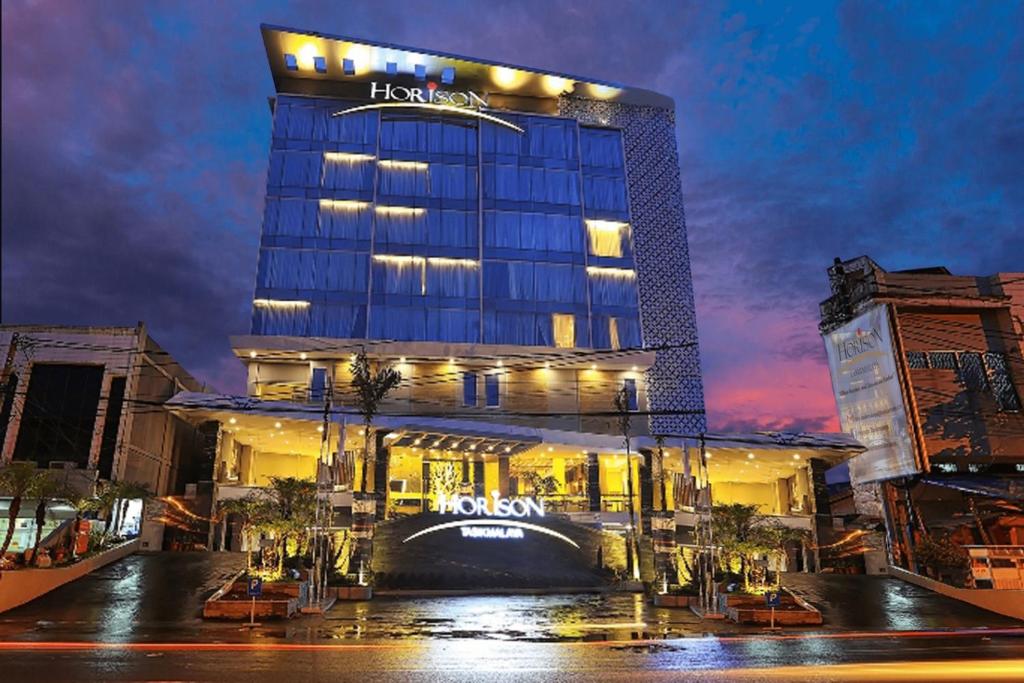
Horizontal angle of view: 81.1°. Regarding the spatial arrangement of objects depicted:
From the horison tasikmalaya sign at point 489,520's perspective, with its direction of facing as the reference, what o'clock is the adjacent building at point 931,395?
The adjacent building is roughly at 9 o'clock from the horison tasikmalaya sign.

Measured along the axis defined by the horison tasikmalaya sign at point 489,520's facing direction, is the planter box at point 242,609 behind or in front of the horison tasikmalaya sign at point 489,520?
in front

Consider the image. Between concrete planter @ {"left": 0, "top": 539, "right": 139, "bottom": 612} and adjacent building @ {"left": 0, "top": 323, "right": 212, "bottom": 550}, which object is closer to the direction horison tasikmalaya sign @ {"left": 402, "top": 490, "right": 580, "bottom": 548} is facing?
the concrete planter

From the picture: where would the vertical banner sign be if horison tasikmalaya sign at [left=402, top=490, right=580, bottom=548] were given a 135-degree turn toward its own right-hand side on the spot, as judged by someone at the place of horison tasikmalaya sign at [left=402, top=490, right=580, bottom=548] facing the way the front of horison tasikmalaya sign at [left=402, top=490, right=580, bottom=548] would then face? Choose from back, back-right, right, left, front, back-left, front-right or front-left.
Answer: back-right

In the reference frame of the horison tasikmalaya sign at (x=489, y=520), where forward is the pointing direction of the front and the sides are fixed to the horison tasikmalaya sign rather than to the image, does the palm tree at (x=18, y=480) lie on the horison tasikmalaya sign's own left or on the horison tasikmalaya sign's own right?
on the horison tasikmalaya sign's own right

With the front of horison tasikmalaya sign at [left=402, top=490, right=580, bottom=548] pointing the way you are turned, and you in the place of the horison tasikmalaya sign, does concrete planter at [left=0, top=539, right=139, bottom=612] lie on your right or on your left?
on your right

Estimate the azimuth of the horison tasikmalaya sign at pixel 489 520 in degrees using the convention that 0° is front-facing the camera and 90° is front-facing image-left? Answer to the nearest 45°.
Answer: approximately 0°

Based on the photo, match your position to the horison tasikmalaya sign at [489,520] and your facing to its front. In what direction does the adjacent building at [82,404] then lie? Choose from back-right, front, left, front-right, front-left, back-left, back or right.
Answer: right

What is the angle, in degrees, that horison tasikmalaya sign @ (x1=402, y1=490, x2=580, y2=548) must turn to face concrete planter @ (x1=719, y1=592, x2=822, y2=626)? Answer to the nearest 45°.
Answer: approximately 45° to its left

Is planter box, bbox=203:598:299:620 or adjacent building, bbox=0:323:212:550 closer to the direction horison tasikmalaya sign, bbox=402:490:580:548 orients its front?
the planter box
